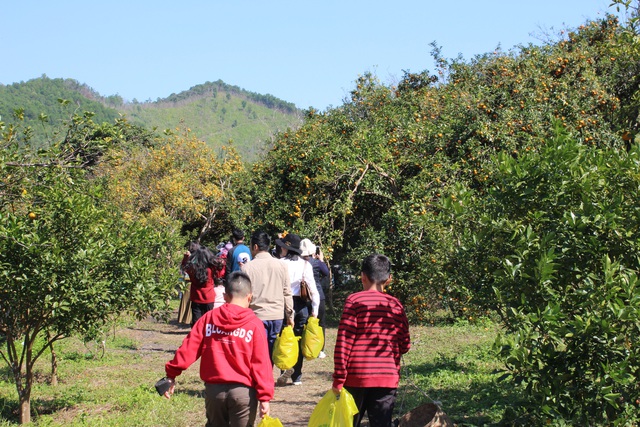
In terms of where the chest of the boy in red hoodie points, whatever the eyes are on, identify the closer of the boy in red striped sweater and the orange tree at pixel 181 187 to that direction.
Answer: the orange tree

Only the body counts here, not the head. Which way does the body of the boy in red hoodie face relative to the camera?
away from the camera

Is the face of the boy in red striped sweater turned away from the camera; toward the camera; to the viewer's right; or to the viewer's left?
away from the camera

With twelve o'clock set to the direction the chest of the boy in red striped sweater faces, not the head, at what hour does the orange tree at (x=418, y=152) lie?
The orange tree is roughly at 12 o'clock from the boy in red striped sweater.

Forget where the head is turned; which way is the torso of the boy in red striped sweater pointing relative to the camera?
away from the camera

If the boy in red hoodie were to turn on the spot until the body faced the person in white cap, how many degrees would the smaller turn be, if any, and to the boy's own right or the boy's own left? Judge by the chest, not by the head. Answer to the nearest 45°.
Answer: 0° — they already face them

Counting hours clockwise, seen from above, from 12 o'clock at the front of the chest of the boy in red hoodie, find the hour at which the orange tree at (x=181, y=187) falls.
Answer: The orange tree is roughly at 12 o'clock from the boy in red hoodie.

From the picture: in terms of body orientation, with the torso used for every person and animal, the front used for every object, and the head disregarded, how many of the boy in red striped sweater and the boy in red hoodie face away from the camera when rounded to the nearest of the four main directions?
2

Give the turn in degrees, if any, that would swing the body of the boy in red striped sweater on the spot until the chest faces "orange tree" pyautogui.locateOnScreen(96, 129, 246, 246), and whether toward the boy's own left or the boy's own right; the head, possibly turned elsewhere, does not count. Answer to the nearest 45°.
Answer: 0° — they already face it

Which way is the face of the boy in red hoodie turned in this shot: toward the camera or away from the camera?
away from the camera
